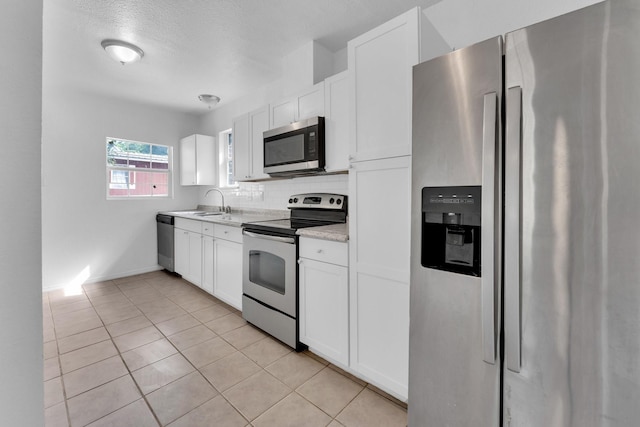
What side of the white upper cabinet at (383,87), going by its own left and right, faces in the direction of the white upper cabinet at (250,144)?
right

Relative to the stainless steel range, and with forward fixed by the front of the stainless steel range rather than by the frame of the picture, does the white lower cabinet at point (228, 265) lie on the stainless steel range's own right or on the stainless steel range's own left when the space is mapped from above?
on the stainless steel range's own right

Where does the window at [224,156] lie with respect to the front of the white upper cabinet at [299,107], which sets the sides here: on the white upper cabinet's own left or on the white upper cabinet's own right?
on the white upper cabinet's own right

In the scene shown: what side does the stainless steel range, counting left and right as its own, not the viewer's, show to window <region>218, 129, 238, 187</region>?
right

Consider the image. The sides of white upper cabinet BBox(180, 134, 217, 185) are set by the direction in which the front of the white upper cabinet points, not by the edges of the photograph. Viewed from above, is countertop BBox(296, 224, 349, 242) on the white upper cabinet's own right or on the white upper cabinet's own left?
on the white upper cabinet's own left

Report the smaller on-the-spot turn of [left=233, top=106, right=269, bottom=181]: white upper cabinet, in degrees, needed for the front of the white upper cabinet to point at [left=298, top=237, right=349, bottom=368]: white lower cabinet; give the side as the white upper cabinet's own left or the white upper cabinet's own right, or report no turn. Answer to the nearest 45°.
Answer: approximately 45° to the white upper cabinet's own left

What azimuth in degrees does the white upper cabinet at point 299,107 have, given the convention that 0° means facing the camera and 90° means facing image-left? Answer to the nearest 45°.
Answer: approximately 45°

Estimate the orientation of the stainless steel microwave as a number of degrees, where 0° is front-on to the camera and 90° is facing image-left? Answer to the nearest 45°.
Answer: approximately 45°
